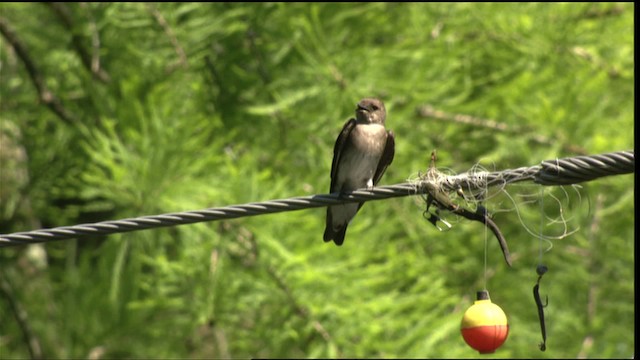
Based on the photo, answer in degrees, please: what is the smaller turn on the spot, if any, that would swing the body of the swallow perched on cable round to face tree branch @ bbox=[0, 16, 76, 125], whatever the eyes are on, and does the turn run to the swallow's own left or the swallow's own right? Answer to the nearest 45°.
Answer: approximately 135° to the swallow's own right

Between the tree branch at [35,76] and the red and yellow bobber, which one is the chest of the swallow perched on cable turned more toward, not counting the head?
the red and yellow bobber

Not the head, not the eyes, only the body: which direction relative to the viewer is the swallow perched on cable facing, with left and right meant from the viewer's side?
facing the viewer

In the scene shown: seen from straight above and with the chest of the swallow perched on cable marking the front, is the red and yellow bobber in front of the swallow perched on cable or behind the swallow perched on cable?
in front

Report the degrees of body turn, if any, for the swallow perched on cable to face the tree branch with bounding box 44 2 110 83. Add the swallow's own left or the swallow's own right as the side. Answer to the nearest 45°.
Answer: approximately 135° to the swallow's own right
